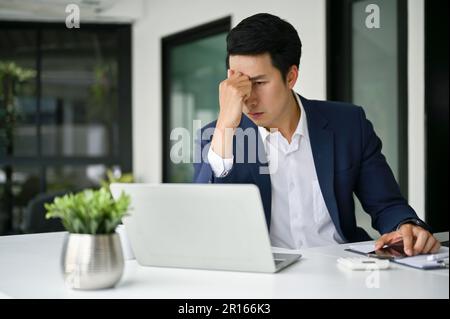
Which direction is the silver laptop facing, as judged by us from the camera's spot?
facing away from the viewer and to the right of the viewer

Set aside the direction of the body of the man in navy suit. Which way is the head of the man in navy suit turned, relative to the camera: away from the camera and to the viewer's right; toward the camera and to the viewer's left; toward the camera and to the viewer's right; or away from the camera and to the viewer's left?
toward the camera and to the viewer's left

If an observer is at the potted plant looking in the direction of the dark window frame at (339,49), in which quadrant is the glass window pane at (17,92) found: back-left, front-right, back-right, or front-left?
front-left

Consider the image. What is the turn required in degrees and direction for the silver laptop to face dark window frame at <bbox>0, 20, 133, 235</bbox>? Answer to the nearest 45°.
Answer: approximately 45° to its left

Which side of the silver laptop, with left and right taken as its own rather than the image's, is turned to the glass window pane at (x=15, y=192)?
left

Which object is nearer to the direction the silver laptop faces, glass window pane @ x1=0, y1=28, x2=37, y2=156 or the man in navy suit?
the man in navy suit

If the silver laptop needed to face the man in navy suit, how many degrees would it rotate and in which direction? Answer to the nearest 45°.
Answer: approximately 45° to its left

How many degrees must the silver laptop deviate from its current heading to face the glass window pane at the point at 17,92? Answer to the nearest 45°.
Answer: approximately 45° to its left
